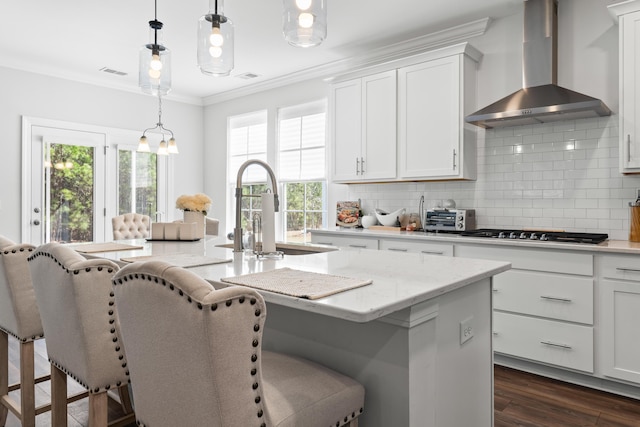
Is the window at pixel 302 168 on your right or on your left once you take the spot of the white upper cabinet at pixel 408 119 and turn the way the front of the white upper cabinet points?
on your right

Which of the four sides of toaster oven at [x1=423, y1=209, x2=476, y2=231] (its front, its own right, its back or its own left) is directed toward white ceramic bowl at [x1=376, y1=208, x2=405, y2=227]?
right

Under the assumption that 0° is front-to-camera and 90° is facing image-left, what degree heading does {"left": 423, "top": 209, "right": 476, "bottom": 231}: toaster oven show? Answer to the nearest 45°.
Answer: approximately 45°

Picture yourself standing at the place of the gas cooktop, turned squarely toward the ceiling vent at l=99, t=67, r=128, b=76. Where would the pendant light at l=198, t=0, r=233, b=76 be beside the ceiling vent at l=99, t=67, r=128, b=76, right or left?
left

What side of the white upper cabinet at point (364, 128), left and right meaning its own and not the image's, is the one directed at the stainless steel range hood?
left

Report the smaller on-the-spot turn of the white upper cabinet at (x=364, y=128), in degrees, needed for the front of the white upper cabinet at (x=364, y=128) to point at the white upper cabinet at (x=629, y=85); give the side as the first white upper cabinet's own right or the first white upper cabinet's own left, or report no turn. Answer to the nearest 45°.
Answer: approximately 90° to the first white upper cabinet's own left

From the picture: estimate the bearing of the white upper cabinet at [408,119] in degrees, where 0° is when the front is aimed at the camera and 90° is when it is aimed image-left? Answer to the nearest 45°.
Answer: approximately 45°
